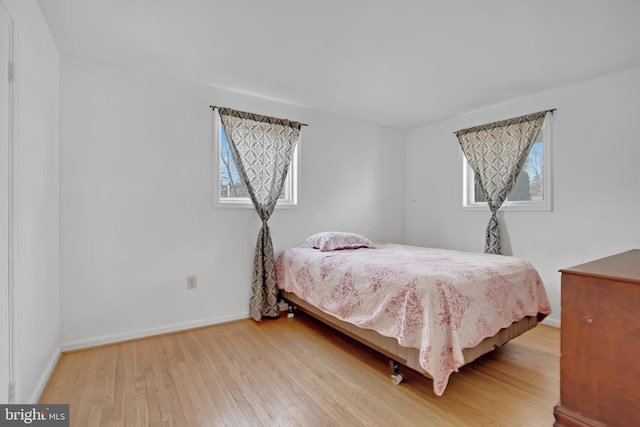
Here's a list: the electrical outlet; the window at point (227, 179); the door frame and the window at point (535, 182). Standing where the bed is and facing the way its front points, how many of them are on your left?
1

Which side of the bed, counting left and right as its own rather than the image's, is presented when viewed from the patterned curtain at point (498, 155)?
left

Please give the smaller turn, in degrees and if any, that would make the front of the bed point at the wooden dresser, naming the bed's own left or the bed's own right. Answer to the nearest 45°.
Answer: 0° — it already faces it

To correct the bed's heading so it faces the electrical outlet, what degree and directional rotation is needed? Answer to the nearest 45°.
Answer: approximately 135° to its right

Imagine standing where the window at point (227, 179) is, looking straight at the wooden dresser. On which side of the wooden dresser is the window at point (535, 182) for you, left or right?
left

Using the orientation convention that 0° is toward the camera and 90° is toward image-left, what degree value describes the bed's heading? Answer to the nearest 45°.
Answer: approximately 315°

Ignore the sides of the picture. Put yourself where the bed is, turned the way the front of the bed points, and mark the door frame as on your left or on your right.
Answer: on your right
